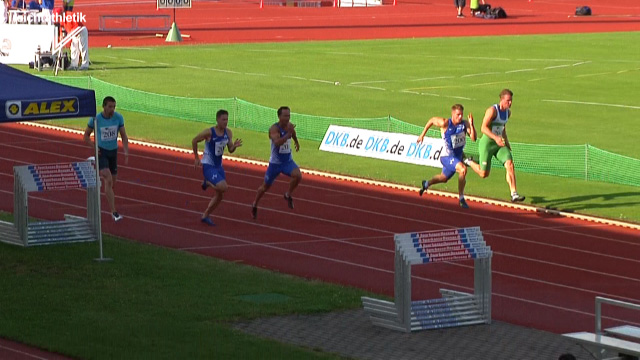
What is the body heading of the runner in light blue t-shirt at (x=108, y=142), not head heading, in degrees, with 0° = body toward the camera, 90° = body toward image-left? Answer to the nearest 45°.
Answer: approximately 315°

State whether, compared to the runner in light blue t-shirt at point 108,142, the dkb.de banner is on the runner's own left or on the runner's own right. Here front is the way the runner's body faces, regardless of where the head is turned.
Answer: on the runner's own left

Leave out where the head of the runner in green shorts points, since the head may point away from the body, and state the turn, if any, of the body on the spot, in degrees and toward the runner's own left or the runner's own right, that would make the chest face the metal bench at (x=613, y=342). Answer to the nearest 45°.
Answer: approximately 45° to the runner's own right

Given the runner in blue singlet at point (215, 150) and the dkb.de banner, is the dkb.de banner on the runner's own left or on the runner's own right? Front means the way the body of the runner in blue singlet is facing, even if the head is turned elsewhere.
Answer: on the runner's own left

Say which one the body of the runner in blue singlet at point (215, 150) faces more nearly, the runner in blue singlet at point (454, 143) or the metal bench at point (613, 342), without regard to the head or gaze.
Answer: the metal bench

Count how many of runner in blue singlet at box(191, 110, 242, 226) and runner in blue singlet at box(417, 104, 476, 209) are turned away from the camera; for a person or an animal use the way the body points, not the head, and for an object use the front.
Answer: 0

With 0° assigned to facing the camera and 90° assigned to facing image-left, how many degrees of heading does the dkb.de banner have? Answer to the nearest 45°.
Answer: approximately 0°

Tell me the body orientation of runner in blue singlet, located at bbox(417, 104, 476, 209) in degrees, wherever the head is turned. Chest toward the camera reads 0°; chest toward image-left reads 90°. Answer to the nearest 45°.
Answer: approximately 315°
